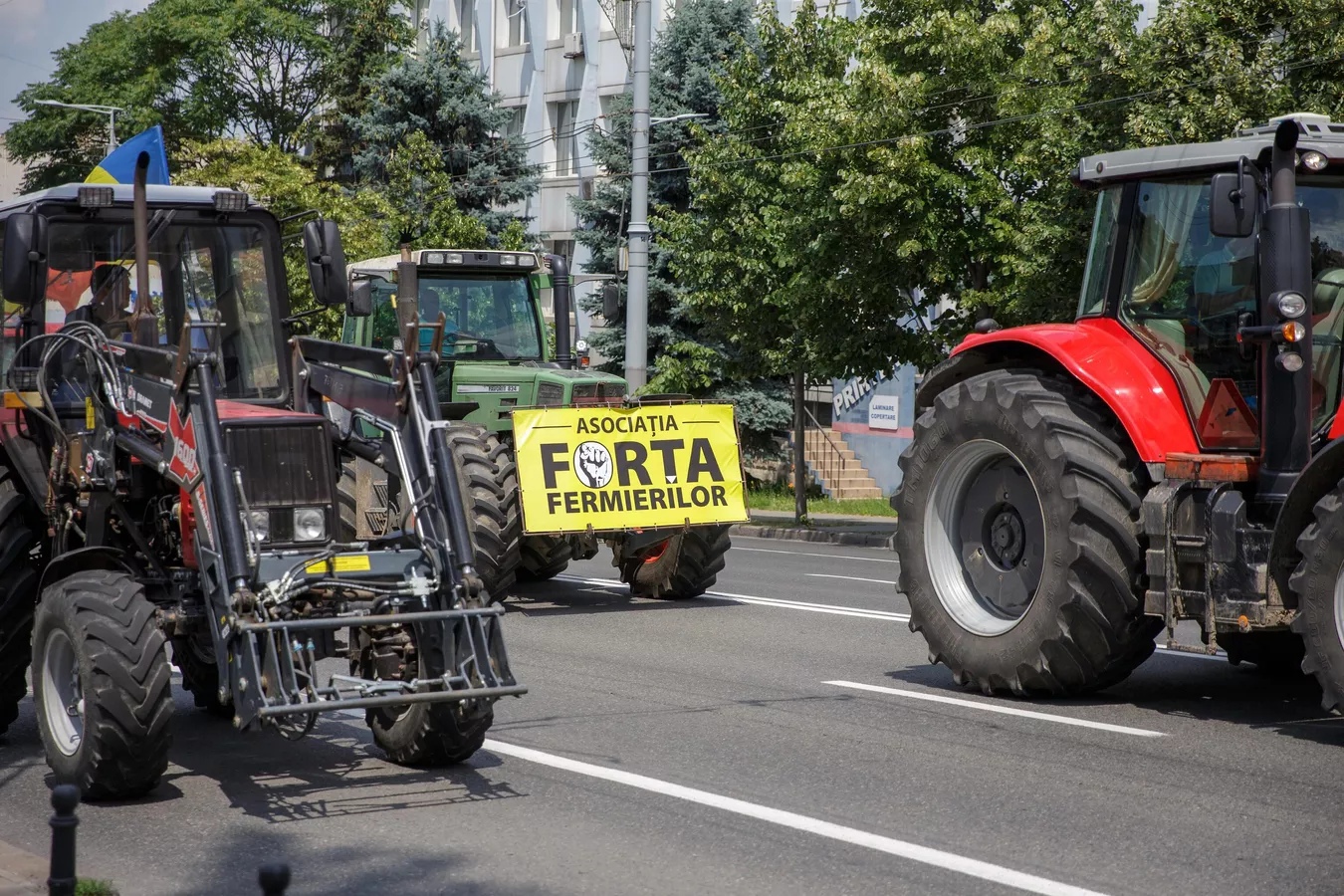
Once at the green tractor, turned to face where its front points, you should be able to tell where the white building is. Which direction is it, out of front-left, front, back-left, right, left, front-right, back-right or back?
back-left

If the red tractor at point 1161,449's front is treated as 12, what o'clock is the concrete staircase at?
The concrete staircase is roughly at 7 o'clock from the red tractor.

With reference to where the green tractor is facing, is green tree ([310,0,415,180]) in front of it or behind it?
behind

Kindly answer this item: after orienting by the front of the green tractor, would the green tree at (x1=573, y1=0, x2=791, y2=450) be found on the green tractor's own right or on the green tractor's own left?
on the green tractor's own left

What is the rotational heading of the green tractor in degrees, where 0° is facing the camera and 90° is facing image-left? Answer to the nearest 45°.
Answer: approximately 315°

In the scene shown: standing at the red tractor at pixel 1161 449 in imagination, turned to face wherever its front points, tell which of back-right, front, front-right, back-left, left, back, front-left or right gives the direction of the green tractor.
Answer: back

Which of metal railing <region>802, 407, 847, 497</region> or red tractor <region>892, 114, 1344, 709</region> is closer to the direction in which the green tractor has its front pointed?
the red tractor

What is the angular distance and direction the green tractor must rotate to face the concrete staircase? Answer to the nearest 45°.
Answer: approximately 135° to its left
